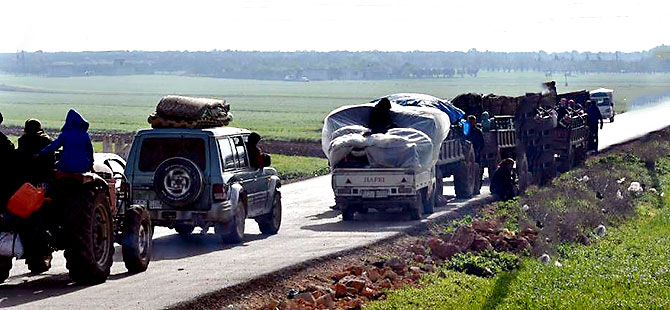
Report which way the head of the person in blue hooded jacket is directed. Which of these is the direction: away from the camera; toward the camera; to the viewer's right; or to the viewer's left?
away from the camera

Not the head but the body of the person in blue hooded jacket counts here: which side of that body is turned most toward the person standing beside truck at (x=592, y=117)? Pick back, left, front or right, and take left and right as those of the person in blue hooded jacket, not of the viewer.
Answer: front

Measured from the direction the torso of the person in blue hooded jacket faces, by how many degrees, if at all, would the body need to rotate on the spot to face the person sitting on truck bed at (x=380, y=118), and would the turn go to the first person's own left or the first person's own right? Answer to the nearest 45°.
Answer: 0° — they already face them

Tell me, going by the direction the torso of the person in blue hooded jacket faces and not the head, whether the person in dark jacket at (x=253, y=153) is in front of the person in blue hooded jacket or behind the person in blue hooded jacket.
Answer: in front

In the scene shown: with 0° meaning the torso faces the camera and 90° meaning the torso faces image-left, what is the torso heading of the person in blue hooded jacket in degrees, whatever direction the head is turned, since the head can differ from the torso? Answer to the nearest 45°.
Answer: approximately 225°

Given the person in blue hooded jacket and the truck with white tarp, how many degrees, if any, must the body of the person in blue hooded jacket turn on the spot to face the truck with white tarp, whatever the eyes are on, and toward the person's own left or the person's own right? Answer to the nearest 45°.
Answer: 0° — they already face it

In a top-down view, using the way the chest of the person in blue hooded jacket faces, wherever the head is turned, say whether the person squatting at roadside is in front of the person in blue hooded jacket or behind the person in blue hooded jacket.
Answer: in front

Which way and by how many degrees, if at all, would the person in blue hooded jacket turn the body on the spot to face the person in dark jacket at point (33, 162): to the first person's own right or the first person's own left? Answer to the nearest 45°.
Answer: approximately 135° to the first person's own left
